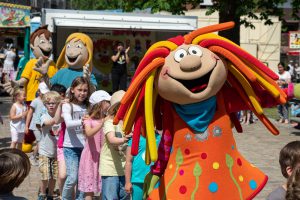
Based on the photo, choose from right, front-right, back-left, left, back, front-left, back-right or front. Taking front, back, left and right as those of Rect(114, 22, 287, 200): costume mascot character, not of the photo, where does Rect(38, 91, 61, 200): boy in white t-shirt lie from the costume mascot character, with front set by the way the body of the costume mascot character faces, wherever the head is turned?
back-right

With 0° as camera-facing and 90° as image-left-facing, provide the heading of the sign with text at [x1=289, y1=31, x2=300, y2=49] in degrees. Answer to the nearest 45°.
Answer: approximately 0°

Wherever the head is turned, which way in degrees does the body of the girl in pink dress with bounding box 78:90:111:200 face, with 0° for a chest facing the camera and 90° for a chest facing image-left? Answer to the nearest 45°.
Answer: approximately 270°

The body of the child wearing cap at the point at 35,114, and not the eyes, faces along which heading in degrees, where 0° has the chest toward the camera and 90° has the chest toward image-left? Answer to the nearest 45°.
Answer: approximately 270°

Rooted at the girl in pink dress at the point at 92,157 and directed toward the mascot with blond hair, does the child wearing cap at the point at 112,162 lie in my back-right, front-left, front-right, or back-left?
back-right

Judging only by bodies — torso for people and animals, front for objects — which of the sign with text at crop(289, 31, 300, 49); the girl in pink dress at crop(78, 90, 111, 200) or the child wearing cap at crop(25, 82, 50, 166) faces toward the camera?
the sign with text

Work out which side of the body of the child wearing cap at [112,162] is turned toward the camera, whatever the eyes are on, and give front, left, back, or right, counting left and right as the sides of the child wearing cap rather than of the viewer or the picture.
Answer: right

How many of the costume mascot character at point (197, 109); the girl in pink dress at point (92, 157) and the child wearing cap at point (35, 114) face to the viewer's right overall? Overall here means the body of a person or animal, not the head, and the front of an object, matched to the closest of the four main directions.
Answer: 2

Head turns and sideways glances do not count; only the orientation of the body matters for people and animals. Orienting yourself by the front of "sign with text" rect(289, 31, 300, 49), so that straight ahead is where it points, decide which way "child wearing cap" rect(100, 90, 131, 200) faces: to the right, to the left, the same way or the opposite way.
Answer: to the left

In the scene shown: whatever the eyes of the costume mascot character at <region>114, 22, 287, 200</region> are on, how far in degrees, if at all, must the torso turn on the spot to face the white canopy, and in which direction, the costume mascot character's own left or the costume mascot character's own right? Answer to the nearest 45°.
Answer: approximately 180°
